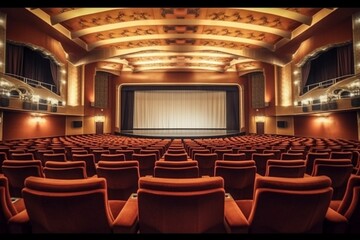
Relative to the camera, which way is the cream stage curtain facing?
toward the camera

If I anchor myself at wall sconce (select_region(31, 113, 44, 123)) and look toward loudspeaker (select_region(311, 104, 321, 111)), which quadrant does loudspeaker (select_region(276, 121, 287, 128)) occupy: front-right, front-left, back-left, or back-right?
front-left

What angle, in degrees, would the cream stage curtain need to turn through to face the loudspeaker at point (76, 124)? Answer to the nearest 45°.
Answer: approximately 45° to its right

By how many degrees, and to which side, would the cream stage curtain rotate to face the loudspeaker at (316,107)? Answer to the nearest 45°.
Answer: approximately 45° to its left

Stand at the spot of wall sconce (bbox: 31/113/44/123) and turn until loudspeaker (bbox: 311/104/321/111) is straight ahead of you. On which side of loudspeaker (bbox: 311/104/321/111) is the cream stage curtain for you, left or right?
left

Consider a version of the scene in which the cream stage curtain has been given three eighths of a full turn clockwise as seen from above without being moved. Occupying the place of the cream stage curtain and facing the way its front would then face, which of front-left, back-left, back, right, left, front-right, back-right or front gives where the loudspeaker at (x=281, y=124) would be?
back

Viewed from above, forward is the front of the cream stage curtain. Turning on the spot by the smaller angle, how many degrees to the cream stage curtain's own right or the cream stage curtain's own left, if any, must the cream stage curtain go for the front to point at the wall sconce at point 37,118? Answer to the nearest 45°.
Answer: approximately 45° to the cream stage curtain's own right

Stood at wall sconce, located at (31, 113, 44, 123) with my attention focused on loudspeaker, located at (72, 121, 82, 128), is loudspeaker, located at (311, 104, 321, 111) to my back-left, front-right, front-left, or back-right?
front-right
